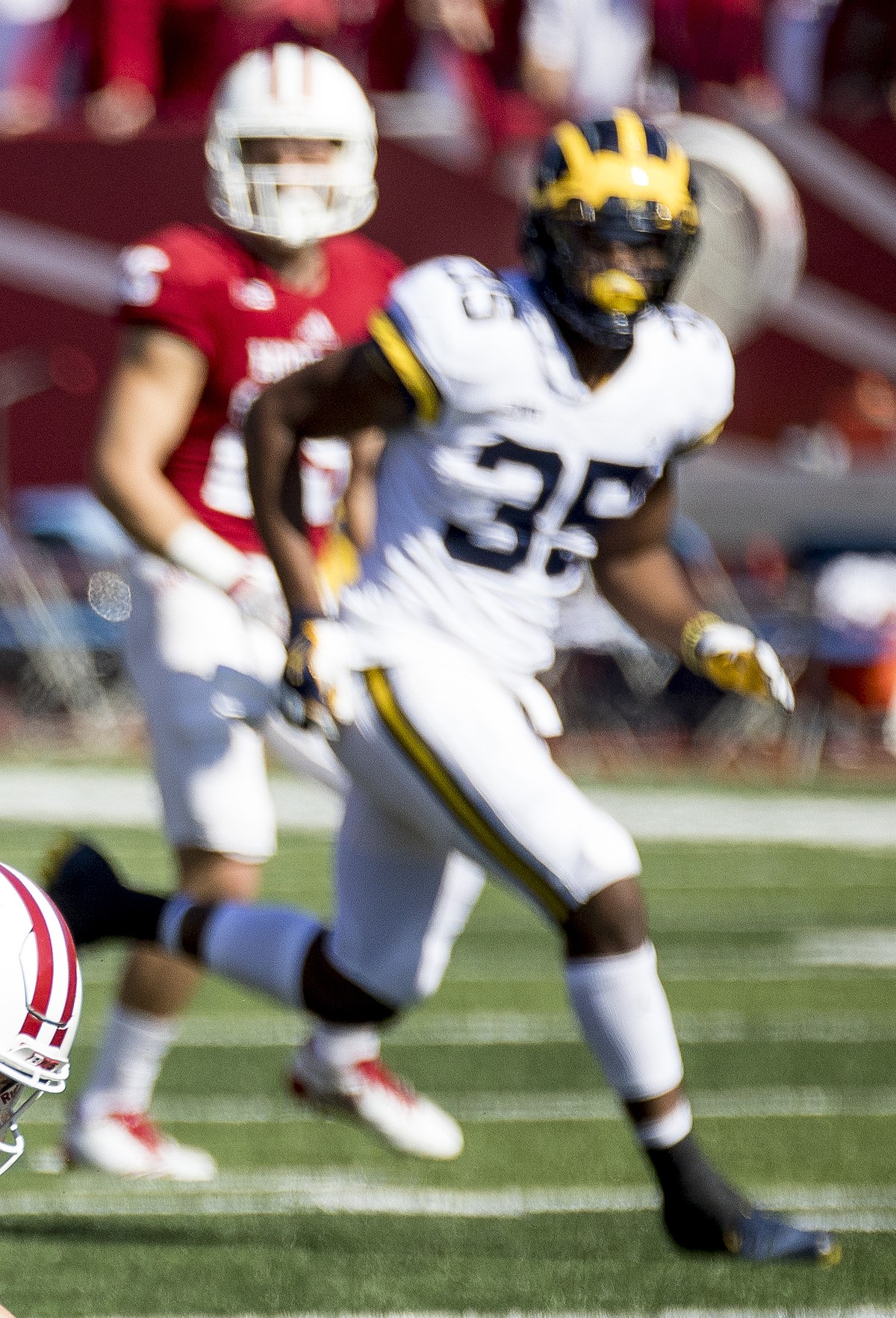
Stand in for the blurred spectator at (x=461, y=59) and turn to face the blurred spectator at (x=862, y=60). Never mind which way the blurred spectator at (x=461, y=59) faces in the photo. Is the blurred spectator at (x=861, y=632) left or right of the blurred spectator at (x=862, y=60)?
right

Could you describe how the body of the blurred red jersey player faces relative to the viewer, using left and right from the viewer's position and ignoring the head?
facing the viewer and to the right of the viewer

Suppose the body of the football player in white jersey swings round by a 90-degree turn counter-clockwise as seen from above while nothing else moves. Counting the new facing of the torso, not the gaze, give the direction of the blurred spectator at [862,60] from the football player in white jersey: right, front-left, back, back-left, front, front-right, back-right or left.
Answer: front-left

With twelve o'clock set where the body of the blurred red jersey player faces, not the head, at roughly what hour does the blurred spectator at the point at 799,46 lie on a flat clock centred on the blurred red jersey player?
The blurred spectator is roughly at 8 o'clock from the blurred red jersey player.

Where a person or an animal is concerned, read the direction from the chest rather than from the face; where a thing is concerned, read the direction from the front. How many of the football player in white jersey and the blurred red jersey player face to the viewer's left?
0

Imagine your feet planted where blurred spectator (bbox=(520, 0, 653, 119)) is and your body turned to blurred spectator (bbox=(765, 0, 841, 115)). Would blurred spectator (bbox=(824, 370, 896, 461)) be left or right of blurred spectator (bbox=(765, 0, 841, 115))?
right

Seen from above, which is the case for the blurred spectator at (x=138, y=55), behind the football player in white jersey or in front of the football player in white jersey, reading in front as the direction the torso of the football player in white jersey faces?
behind

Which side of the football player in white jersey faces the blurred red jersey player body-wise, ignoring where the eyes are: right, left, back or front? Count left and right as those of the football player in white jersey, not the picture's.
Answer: back

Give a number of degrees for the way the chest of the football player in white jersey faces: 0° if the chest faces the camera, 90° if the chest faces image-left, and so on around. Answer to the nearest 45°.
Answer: approximately 315°

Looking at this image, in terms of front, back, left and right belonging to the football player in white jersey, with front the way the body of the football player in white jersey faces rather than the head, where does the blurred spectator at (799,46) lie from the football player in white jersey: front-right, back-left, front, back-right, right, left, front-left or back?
back-left

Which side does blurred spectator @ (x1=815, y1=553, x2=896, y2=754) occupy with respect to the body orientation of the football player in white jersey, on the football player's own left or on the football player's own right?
on the football player's own left

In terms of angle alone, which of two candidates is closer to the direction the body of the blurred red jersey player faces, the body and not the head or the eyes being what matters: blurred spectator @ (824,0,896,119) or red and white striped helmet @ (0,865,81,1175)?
the red and white striped helmet

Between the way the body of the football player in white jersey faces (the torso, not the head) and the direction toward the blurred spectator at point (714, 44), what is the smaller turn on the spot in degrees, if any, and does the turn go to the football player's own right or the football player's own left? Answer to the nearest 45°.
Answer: approximately 135° to the football player's own left
